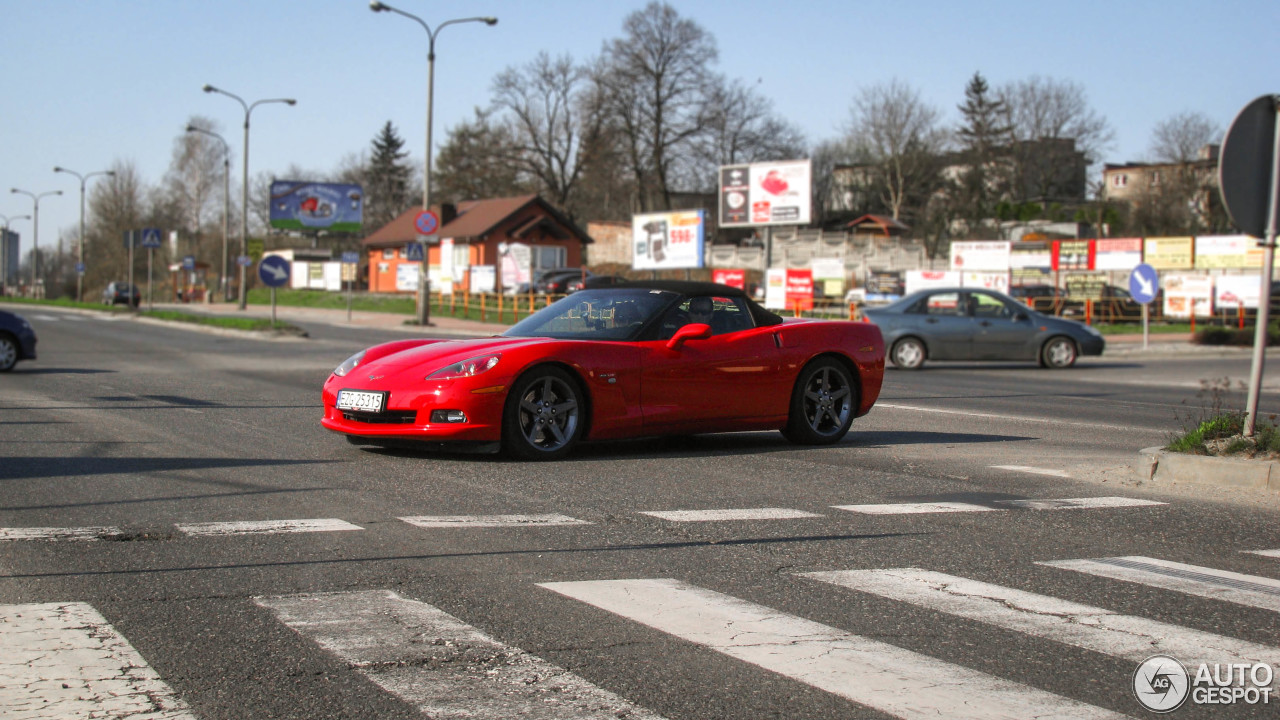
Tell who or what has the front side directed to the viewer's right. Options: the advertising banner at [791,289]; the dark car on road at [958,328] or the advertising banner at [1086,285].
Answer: the dark car on road

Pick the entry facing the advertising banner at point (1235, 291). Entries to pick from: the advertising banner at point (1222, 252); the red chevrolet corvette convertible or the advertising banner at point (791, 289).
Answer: the advertising banner at point (1222, 252)

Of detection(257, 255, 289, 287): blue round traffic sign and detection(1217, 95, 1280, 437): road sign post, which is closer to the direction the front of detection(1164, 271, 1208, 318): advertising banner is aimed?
the road sign post

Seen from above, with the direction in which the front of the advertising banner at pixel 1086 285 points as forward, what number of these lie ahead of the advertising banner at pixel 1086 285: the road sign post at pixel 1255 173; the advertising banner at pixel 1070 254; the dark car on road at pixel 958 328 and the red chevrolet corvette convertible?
3

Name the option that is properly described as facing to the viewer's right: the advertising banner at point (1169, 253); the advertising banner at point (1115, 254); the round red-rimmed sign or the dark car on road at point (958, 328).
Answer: the dark car on road

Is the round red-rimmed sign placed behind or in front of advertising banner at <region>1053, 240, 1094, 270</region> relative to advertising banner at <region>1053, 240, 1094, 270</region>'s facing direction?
in front

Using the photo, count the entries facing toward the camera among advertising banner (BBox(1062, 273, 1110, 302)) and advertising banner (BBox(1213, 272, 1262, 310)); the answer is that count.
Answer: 2

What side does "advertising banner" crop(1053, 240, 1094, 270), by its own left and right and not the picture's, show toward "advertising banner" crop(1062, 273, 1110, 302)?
front

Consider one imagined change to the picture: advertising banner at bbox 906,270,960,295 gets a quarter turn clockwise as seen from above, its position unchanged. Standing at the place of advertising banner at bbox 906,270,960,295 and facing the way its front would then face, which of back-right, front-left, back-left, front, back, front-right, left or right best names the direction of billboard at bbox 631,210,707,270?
front

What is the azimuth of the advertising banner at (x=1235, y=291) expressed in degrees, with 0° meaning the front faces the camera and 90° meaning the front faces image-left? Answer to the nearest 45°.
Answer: approximately 0°
